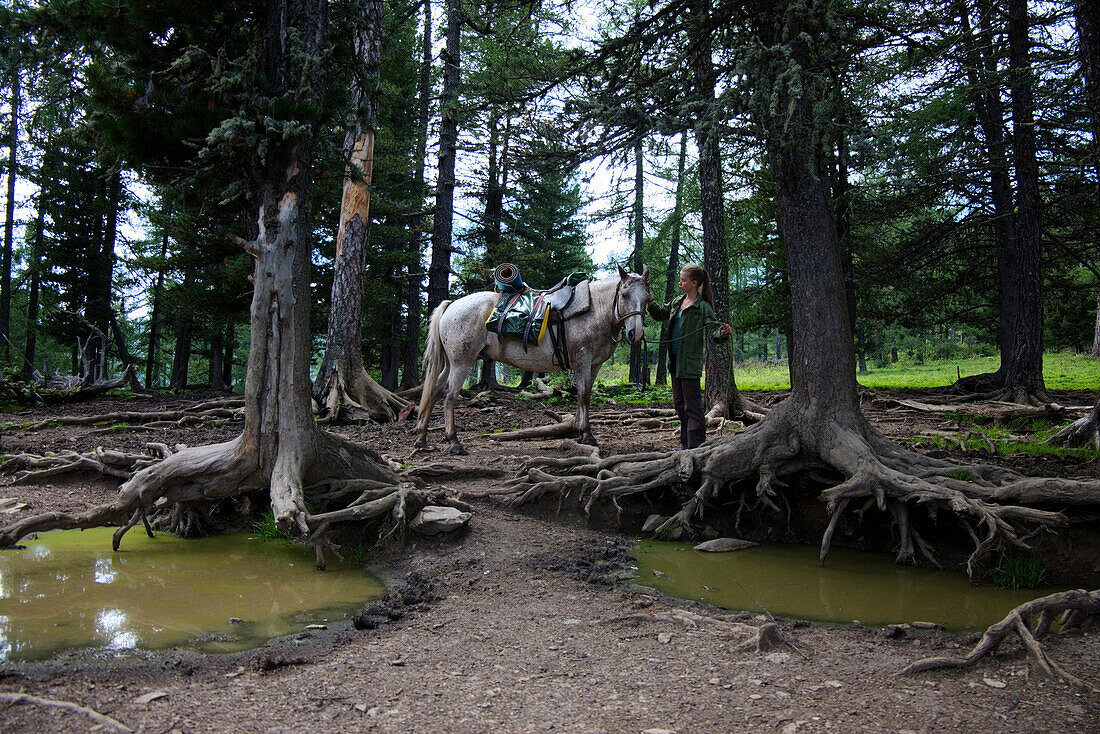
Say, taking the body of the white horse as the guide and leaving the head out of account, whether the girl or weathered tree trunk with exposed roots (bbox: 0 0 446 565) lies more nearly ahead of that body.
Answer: the girl

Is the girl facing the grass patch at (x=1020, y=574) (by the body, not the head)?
no

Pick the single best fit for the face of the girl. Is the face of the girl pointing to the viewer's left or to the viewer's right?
to the viewer's left

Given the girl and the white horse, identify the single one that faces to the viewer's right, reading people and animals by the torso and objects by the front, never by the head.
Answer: the white horse

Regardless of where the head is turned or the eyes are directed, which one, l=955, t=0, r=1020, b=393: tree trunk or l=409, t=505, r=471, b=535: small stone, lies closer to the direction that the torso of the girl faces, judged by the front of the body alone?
the small stone

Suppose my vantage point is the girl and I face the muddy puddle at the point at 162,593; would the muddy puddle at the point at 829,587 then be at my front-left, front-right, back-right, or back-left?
front-left

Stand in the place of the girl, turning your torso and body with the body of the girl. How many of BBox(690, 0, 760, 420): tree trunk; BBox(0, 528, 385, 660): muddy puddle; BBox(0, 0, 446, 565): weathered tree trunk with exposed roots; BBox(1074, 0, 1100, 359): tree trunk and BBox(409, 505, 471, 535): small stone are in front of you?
3

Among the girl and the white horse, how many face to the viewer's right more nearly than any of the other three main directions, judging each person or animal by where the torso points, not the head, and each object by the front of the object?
1

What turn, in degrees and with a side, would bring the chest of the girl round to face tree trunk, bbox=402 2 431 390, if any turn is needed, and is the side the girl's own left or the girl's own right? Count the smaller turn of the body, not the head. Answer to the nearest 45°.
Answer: approximately 90° to the girl's own right

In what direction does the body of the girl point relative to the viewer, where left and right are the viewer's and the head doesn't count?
facing the viewer and to the left of the viewer

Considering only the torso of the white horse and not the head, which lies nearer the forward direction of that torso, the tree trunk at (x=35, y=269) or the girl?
the girl

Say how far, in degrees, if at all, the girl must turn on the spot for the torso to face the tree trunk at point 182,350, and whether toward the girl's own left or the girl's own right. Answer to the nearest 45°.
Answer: approximately 90° to the girl's own right

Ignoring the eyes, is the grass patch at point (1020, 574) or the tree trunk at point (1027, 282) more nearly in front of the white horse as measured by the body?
the tree trunk

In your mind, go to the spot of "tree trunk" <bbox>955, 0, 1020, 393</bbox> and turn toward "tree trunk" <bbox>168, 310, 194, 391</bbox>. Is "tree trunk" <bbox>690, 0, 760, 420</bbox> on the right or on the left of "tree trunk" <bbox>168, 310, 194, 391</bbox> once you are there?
left

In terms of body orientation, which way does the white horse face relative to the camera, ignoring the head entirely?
to the viewer's right

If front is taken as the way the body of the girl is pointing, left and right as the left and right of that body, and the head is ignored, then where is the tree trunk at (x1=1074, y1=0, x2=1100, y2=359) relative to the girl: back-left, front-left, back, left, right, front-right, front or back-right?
back-left

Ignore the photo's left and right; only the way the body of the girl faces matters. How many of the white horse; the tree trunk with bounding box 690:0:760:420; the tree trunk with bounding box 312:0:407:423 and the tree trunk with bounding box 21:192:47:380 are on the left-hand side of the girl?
0

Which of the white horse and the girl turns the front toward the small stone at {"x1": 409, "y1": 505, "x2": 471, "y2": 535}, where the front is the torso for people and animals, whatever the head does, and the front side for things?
the girl
